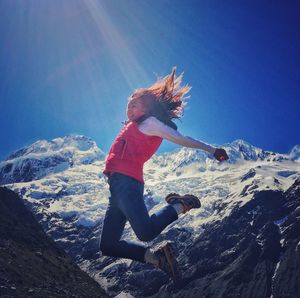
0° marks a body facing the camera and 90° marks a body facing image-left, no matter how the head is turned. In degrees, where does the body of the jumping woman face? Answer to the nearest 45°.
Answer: approximately 90°
